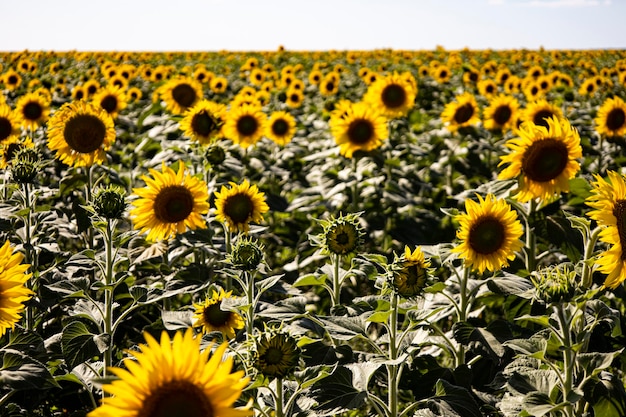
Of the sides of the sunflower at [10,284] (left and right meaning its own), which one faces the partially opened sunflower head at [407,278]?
left

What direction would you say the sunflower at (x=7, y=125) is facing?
toward the camera

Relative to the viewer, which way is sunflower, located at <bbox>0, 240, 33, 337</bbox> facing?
toward the camera

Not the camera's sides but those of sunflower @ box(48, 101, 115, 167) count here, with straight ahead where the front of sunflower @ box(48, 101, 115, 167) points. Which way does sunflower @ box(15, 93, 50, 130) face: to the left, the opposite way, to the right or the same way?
the same way

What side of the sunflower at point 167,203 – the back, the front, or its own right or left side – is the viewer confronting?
front

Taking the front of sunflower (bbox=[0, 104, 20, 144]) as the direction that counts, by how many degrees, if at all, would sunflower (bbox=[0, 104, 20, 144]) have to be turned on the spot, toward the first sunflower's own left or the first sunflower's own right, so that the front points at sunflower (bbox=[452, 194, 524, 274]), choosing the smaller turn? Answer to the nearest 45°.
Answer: approximately 45° to the first sunflower's own left

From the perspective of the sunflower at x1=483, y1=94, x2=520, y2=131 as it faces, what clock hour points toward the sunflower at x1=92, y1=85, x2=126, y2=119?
the sunflower at x1=92, y1=85, x2=126, y2=119 is roughly at 2 o'clock from the sunflower at x1=483, y1=94, x2=520, y2=131.

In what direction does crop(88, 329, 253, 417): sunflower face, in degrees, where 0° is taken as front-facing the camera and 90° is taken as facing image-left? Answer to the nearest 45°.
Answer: approximately 0°

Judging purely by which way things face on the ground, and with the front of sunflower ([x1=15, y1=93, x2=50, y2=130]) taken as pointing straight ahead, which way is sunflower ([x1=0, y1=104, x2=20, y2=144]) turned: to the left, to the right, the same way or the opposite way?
the same way

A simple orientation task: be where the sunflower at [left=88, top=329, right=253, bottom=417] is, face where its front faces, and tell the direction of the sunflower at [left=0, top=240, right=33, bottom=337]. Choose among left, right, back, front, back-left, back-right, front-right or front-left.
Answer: back-right

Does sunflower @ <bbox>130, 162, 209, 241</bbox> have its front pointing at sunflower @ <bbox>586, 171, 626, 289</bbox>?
no

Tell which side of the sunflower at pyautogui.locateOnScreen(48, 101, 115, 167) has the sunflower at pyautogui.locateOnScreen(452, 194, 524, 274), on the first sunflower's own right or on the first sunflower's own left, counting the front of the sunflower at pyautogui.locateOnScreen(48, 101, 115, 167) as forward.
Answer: on the first sunflower's own left

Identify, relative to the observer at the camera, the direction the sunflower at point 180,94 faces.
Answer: facing the viewer

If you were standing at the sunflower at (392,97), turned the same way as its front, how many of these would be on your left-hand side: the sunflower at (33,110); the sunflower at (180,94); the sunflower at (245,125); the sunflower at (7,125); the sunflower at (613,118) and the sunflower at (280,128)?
1

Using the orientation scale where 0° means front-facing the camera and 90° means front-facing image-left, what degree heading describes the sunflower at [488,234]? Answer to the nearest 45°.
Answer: approximately 0°

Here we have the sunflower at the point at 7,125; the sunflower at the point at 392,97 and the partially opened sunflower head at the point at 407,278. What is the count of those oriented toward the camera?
3

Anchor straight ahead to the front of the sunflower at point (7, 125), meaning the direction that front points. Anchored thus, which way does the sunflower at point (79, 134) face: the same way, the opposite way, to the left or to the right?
the same way
